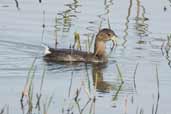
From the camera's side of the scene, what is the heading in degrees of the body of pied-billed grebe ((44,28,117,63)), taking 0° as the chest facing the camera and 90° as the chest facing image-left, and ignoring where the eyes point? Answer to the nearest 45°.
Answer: approximately 270°
